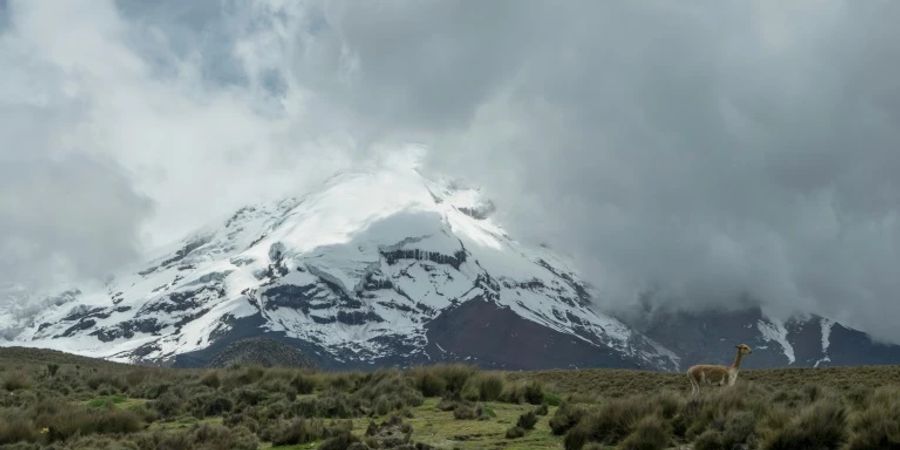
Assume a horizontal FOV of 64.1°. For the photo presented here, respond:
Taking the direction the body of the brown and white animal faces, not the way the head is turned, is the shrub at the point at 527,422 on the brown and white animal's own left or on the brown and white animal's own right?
on the brown and white animal's own right

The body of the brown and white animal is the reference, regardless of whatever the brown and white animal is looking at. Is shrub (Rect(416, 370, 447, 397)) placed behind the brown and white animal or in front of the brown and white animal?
behind

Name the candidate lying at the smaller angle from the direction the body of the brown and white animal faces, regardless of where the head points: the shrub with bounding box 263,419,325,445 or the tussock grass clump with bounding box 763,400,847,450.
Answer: the tussock grass clump

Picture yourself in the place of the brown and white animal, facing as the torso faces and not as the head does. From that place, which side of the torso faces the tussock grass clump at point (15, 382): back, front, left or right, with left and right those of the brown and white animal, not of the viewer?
back

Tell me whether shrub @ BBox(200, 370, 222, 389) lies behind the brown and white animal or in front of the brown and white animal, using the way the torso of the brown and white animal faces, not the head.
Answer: behind

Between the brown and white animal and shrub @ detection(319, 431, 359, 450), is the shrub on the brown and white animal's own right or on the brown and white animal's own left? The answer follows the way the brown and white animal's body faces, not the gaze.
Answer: on the brown and white animal's own right

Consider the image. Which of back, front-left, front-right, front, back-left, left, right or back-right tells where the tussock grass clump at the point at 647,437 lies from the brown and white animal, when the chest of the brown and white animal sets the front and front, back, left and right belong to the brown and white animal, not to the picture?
right

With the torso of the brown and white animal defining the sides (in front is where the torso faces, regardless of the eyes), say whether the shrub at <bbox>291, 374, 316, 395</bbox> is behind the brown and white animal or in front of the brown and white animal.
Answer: behind

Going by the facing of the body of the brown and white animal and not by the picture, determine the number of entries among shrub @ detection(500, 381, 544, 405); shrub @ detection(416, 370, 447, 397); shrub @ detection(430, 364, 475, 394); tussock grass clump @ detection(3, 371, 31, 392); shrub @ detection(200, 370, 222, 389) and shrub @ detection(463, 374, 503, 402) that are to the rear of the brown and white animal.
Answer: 6

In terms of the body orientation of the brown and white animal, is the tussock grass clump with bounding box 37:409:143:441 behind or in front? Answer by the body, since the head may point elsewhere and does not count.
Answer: behind

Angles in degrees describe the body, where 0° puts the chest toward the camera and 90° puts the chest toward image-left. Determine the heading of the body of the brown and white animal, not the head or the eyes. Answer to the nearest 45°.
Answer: approximately 270°
